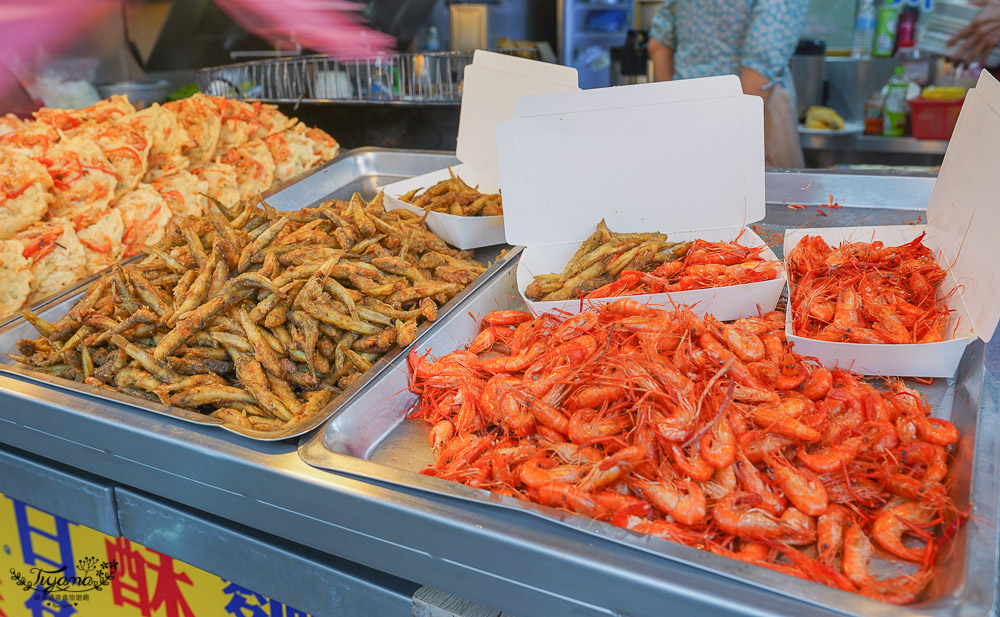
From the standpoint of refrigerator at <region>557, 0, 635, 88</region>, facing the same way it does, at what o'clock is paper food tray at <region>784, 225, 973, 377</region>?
The paper food tray is roughly at 12 o'clock from the refrigerator.

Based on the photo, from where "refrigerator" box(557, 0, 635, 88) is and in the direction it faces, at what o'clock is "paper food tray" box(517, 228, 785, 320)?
The paper food tray is roughly at 12 o'clock from the refrigerator.

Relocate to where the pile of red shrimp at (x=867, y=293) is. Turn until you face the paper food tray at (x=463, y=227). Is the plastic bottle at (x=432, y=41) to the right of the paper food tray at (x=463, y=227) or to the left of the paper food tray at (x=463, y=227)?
right

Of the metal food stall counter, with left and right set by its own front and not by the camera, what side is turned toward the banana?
back

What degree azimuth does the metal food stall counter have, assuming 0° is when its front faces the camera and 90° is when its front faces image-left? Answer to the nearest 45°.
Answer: approximately 45°

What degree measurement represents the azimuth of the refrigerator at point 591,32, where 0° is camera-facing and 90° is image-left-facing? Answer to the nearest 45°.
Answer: approximately 0°
